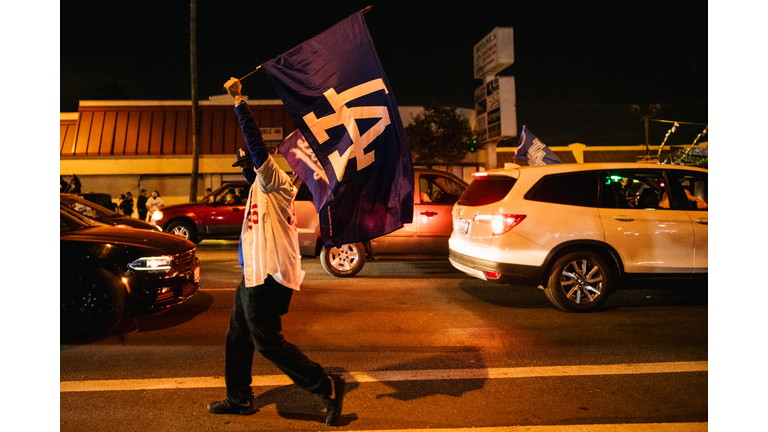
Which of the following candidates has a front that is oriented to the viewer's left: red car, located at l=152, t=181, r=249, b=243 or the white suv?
the red car

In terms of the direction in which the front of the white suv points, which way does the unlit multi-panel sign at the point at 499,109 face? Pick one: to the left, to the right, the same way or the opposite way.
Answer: the opposite way

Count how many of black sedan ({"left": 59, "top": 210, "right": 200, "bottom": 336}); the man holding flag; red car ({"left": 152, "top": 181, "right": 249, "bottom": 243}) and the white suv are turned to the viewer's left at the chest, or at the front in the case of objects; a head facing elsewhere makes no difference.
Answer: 2

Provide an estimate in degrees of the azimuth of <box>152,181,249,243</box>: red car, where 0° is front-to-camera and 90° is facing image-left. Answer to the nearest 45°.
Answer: approximately 90°

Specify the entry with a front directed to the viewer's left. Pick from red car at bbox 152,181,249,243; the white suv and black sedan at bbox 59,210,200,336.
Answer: the red car

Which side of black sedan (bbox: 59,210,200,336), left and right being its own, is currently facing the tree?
left

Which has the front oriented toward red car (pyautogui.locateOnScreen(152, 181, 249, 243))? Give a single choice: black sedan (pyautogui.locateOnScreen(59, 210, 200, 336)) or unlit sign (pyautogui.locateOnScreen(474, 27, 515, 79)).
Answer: the unlit sign

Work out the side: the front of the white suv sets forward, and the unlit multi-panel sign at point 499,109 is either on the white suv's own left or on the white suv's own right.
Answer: on the white suv's own left

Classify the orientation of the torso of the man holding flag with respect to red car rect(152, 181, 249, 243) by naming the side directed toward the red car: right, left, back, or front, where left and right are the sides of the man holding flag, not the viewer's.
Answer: right

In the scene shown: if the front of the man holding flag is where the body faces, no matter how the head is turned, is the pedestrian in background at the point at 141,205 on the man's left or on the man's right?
on the man's right

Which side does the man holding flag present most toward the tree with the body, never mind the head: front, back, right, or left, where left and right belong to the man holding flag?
right
